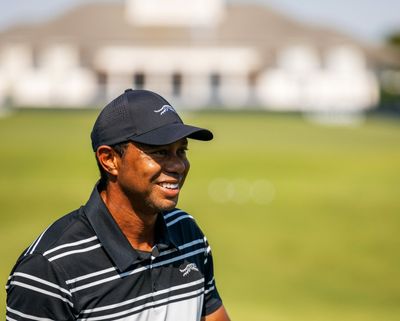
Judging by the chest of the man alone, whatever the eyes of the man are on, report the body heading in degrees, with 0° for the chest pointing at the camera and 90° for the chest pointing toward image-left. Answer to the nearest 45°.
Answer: approximately 315°
